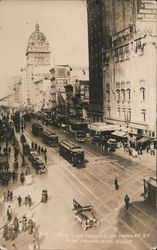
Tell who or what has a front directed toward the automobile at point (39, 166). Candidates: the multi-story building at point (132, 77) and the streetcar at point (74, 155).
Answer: the multi-story building

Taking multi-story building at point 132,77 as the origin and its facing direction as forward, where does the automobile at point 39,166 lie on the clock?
The automobile is roughly at 12 o'clock from the multi-story building.

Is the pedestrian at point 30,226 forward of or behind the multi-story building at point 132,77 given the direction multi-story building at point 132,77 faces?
forward

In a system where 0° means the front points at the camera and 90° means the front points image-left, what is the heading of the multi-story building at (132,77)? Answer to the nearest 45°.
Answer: approximately 45°
